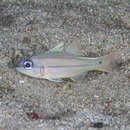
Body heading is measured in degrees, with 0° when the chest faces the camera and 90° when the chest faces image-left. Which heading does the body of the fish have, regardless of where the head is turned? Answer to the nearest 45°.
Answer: approximately 90°
